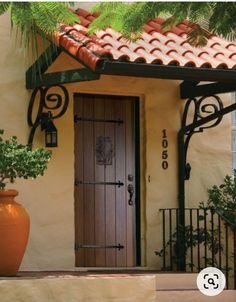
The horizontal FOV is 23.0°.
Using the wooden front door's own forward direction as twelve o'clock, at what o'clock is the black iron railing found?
The black iron railing is roughly at 9 o'clock from the wooden front door.

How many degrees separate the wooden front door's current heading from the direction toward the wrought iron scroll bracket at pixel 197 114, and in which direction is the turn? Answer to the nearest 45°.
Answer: approximately 90° to its left

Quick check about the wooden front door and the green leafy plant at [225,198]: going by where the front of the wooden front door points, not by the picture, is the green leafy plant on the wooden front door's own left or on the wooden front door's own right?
on the wooden front door's own left

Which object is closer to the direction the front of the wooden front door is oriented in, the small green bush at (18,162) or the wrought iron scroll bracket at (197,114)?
the small green bush

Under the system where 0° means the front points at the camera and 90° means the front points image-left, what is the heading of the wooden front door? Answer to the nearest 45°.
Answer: approximately 0°

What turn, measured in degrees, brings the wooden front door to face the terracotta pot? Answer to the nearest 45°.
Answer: approximately 45° to its right

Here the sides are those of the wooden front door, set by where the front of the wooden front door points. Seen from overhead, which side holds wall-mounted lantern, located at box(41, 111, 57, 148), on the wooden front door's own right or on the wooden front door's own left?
on the wooden front door's own right
